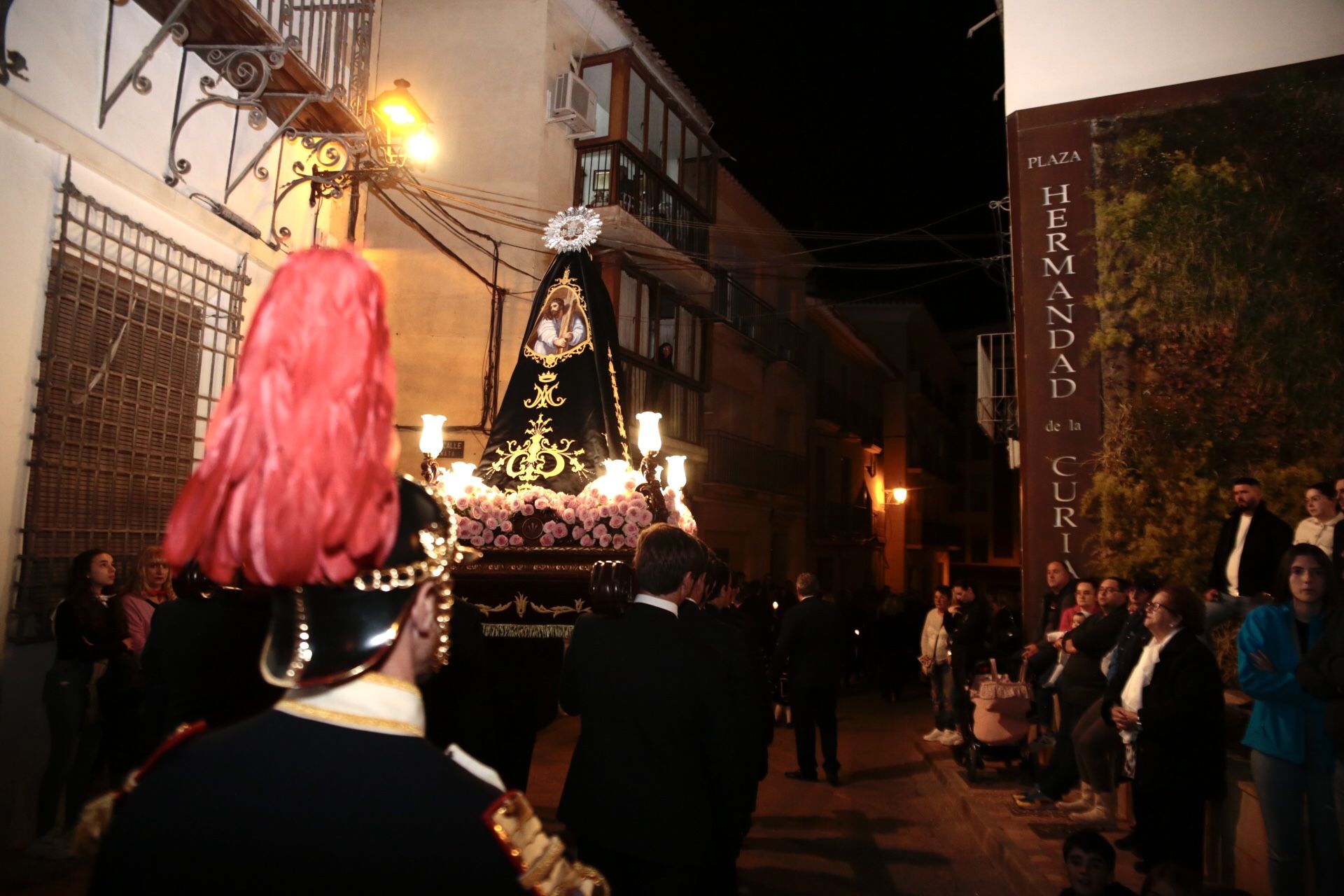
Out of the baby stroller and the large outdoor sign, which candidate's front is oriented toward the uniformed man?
the large outdoor sign

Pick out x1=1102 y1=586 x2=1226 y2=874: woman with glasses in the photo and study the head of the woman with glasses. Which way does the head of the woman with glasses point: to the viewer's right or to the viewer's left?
to the viewer's left

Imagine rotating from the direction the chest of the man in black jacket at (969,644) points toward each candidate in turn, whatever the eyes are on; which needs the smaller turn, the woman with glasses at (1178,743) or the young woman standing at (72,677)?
the young woman standing

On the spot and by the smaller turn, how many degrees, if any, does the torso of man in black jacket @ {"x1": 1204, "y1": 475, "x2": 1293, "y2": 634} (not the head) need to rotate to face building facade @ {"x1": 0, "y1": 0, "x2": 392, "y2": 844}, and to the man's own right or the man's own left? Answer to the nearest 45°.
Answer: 0° — they already face it

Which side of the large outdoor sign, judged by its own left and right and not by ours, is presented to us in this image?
front

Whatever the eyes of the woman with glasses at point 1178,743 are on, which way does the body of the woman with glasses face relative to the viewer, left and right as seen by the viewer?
facing to the left of the viewer

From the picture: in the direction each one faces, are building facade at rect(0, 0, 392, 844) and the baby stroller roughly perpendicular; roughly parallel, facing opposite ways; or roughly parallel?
roughly perpendicular
